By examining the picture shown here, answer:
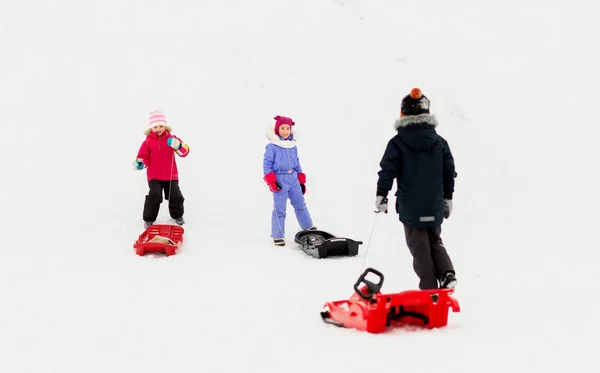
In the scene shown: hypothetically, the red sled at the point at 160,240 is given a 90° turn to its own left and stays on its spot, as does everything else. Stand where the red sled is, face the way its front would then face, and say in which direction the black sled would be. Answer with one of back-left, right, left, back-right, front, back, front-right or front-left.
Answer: back

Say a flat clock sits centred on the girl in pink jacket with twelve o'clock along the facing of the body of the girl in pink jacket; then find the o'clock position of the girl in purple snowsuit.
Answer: The girl in purple snowsuit is roughly at 10 o'clock from the girl in pink jacket.

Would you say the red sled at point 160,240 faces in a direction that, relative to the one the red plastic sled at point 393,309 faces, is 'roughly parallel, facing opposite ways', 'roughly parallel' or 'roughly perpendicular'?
roughly perpendicular

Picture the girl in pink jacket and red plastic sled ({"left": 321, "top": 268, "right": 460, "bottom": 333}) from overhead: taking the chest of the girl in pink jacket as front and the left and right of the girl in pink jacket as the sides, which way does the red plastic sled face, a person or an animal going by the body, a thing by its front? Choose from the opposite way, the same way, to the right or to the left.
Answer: to the right

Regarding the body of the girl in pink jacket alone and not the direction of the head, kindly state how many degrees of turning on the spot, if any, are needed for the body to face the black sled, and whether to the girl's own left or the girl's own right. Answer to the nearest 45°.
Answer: approximately 45° to the girl's own left

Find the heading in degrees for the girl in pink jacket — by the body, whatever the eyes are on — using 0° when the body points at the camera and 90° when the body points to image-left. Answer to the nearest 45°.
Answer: approximately 0°

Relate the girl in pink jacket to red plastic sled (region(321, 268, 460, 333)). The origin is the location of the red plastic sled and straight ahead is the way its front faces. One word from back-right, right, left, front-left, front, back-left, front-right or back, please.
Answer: front-right

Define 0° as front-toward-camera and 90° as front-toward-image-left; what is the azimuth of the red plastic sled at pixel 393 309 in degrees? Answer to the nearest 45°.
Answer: approximately 90°

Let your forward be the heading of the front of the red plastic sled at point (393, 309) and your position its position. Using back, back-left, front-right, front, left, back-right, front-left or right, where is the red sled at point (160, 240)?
front-right

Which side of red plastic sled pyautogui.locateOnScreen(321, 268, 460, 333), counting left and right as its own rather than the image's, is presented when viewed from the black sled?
right

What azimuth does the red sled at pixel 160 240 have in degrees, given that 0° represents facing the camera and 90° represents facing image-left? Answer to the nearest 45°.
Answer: approximately 180°

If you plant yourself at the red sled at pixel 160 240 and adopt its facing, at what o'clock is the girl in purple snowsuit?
The girl in purple snowsuit is roughly at 3 o'clock from the red sled.

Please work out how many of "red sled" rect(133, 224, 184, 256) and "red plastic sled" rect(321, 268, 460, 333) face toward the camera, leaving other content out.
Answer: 0
